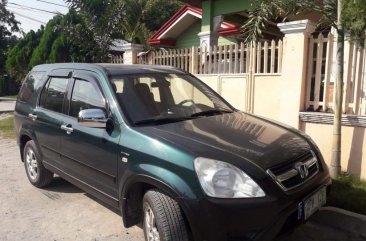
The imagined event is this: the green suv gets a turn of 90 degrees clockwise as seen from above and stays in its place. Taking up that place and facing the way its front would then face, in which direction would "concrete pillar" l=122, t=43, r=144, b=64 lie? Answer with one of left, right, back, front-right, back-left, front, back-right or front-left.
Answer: back-right

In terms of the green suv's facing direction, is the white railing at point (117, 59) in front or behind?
behind

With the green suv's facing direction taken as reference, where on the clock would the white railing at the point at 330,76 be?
The white railing is roughly at 9 o'clock from the green suv.

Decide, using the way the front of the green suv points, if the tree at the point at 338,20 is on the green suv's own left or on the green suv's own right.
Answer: on the green suv's own left

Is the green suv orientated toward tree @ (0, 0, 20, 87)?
no

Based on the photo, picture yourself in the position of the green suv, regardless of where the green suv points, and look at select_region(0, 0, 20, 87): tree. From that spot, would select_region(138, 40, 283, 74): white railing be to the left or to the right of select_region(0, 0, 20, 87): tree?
right

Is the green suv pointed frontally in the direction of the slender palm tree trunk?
no

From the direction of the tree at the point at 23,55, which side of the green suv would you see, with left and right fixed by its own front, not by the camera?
back

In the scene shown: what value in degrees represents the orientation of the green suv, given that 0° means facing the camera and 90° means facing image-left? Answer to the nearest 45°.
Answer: approximately 315°
